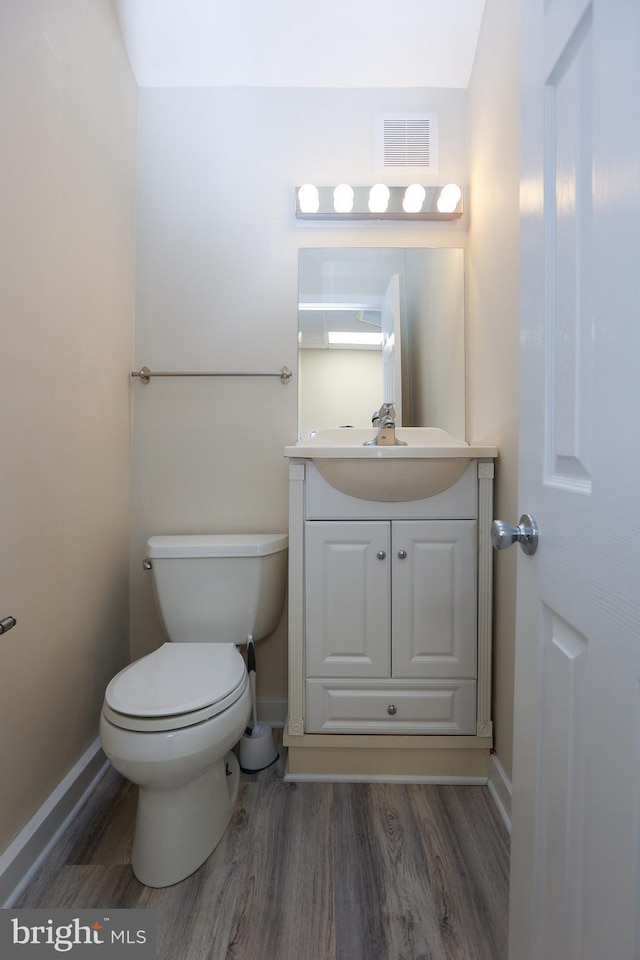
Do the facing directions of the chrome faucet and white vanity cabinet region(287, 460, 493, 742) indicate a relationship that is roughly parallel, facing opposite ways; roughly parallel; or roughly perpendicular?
roughly parallel

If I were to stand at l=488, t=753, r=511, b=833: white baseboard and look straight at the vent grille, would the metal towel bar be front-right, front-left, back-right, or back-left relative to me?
front-left

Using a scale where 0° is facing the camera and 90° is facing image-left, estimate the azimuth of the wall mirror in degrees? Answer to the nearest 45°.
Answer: approximately 0°

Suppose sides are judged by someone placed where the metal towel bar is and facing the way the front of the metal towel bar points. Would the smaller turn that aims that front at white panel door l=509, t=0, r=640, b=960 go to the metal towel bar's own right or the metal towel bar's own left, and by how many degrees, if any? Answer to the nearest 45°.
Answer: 0° — it already faces it

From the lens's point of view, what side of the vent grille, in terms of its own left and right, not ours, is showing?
front

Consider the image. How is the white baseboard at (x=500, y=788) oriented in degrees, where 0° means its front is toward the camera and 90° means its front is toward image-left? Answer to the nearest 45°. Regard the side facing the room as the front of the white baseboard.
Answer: approximately 90°

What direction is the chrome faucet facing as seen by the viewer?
toward the camera

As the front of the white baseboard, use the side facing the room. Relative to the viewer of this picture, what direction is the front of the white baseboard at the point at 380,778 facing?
facing the viewer

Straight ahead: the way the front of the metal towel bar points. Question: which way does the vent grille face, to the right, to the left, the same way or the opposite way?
the same way

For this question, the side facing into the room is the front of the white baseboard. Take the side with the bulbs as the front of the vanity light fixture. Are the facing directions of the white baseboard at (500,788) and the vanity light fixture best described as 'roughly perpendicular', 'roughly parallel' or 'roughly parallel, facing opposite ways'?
roughly perpendicular
